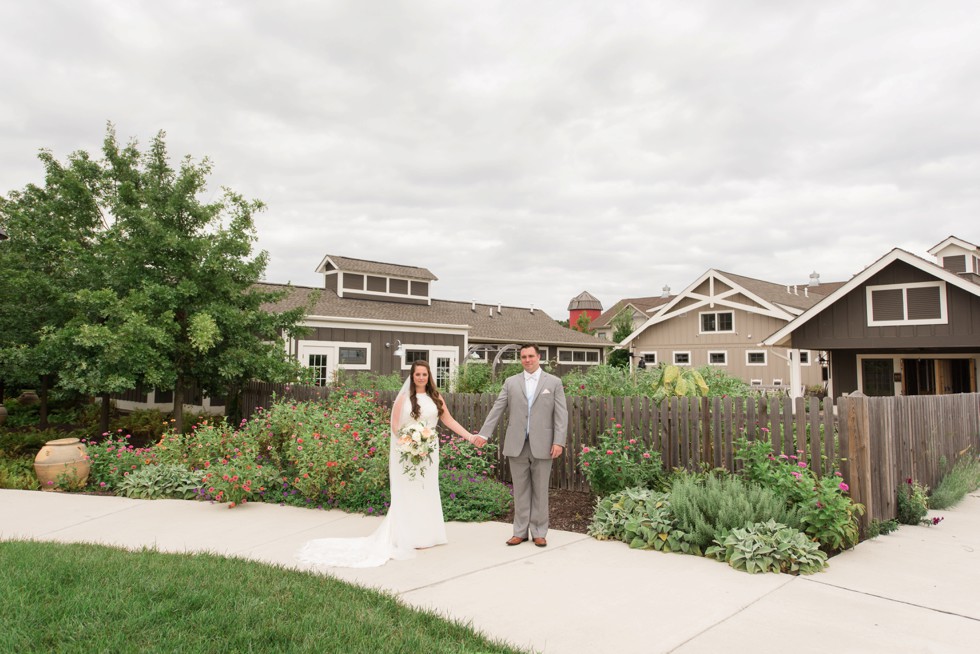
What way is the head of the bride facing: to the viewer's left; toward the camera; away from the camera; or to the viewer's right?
toward the camera

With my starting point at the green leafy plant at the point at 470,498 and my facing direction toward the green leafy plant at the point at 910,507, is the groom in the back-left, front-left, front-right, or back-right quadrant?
front-right

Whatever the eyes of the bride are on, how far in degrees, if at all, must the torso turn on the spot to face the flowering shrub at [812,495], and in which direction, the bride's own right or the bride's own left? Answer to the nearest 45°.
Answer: approximately 90° to the bride's own left

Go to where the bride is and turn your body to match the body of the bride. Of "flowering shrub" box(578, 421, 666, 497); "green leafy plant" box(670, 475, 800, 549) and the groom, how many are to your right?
0

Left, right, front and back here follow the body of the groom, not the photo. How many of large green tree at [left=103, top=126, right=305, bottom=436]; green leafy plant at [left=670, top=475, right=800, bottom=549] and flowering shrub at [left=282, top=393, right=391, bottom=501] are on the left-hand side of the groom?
1

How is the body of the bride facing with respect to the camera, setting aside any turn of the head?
toward the camera

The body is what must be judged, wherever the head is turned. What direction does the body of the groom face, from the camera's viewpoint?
toward the camera

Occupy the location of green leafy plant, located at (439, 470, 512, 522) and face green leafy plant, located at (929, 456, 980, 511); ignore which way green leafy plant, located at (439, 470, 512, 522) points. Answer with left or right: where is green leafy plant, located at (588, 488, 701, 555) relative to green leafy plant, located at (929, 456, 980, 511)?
right

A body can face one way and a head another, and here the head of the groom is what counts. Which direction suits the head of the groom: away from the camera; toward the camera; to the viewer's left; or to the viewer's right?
toward the camera

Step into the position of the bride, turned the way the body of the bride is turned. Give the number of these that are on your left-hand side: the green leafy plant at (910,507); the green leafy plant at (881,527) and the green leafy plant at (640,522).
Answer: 3

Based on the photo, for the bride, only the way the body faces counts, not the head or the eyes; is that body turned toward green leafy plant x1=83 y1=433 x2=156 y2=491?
no

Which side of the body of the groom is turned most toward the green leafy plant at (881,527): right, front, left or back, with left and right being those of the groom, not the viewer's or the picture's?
left

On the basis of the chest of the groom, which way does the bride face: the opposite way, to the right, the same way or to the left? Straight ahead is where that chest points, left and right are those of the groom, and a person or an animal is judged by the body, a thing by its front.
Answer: the same way

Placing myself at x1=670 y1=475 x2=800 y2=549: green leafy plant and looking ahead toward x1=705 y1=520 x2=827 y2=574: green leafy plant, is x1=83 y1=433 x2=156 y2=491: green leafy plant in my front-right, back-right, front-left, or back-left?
back-right

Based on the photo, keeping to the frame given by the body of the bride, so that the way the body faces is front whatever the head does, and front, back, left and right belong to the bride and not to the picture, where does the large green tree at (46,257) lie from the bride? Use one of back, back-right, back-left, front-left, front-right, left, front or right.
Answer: back-right

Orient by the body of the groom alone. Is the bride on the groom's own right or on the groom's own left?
on the groom's own right

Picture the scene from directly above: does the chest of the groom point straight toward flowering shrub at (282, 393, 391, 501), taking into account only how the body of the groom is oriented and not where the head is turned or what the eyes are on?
no
